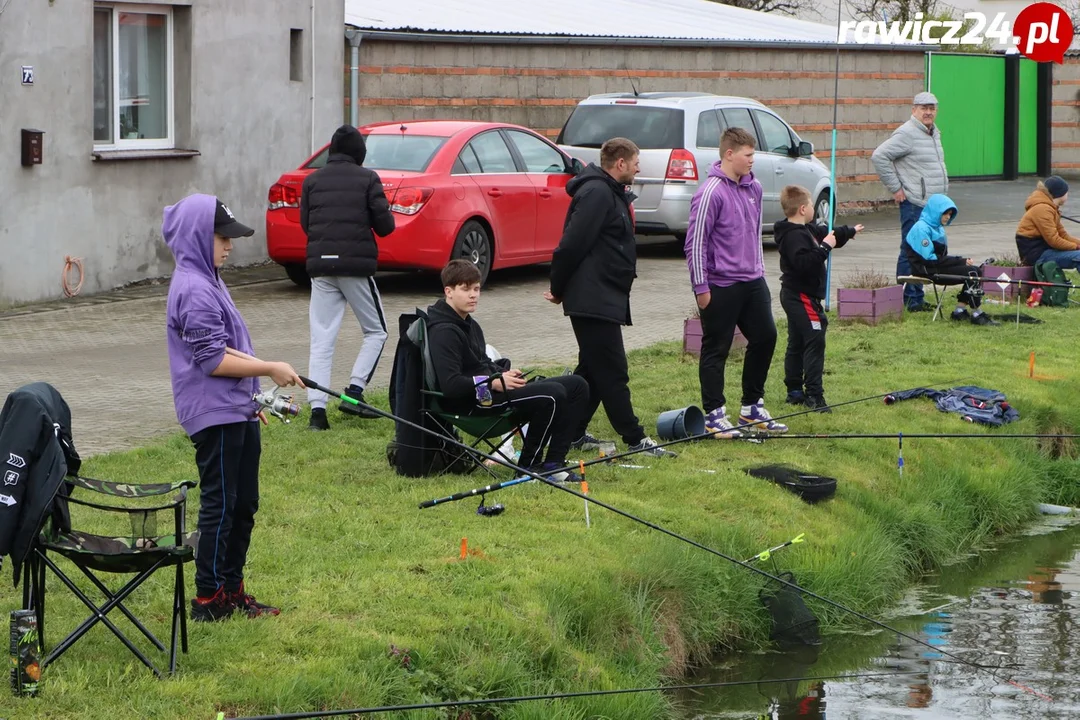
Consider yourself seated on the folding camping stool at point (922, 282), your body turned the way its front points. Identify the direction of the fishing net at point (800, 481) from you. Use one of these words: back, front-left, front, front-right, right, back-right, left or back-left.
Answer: right

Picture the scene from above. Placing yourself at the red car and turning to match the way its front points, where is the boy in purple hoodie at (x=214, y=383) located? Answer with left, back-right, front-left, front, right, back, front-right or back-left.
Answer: back-right

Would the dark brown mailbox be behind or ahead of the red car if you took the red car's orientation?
behind

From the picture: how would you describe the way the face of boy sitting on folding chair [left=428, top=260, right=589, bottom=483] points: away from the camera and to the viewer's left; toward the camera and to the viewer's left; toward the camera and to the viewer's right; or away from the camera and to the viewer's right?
toward the camera and to the viewer's right

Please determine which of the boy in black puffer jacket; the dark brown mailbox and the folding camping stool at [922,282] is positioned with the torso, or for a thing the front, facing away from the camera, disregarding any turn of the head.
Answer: the boy in black puffer jacket

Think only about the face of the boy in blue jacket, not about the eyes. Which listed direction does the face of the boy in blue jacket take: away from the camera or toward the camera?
toward the camera

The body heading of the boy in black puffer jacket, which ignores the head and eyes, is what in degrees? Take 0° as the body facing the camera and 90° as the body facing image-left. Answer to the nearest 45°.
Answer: approximately 180°

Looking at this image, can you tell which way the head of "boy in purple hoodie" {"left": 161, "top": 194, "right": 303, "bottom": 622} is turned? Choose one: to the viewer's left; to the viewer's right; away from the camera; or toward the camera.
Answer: to the viewer's right

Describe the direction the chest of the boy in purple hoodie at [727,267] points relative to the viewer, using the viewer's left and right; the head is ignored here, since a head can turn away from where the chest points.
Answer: facing the viewer and to the right of the viewer

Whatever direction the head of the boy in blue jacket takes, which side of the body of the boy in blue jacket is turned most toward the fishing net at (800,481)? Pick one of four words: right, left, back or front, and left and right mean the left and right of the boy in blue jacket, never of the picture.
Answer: right

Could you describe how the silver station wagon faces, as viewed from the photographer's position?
facing away from the viewer and to the right of the viewer

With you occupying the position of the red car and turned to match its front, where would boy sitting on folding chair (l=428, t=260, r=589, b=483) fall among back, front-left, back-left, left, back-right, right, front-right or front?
back-right

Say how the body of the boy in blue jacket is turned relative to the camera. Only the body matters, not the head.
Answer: to the viewer's right

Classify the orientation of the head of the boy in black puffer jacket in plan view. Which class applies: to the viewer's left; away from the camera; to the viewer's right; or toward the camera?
away from the camera

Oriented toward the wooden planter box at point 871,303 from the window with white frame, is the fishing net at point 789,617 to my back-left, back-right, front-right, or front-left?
front-right
